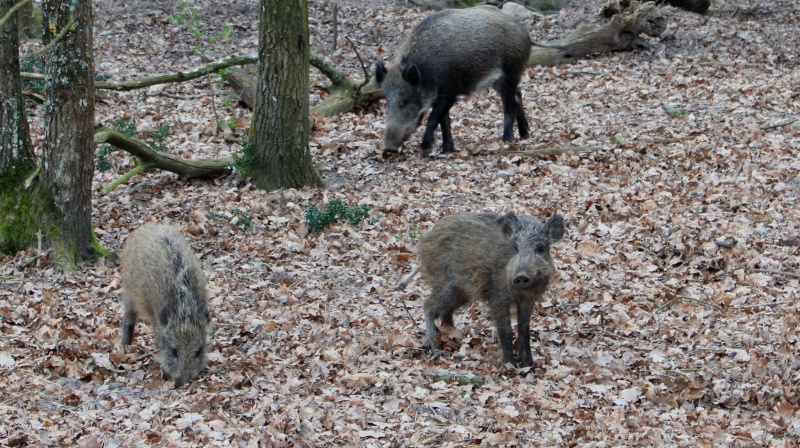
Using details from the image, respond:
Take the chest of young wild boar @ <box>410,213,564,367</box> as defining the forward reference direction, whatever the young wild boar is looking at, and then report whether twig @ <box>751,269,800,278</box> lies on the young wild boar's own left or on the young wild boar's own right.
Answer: on the young wild boar's own left

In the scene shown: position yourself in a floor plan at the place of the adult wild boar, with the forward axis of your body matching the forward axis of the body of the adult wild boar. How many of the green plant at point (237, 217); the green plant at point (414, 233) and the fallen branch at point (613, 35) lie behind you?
1

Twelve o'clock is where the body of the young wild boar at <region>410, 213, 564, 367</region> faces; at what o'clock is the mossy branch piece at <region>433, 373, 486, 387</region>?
The mossy branch piece is roughly at 2 o'clock from the young wild boar.

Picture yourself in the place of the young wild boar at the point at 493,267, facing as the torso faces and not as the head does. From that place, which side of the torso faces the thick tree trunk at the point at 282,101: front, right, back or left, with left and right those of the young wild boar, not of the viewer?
back

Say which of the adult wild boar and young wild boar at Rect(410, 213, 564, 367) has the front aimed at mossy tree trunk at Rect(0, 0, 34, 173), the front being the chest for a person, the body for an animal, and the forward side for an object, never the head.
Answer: the adult wild boar

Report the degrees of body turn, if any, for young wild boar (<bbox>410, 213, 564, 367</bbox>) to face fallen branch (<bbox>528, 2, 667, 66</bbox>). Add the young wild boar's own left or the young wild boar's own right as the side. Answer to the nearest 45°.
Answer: approximately 135° to the young wild boar's own left

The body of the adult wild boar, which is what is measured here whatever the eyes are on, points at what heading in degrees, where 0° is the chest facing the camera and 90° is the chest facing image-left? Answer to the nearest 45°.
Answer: approximately 45°

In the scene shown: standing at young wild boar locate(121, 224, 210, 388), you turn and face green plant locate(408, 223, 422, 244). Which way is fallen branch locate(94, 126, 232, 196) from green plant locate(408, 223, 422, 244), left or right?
left

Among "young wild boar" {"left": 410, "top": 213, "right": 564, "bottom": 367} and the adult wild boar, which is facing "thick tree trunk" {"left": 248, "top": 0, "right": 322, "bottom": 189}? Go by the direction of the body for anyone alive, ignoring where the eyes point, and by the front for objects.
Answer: the adult wild boar

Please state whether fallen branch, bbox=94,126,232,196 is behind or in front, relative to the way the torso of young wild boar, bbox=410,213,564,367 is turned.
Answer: behind

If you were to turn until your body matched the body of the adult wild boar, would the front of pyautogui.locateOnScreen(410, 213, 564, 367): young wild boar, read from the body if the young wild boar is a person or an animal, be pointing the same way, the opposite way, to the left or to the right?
to the left

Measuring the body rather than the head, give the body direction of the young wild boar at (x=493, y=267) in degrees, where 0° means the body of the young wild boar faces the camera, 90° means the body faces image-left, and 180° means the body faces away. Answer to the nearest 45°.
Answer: approximately 315°

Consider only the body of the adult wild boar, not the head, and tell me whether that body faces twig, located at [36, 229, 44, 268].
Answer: yes
